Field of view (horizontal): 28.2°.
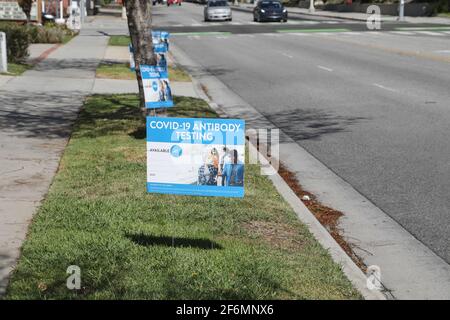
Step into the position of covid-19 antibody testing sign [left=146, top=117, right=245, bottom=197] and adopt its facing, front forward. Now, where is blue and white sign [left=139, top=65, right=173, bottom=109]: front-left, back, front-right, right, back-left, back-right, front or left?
back

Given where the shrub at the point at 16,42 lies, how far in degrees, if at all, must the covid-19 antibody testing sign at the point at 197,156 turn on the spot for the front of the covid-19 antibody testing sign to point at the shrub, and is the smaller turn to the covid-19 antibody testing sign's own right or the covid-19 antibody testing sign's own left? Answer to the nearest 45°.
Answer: approximately 180°

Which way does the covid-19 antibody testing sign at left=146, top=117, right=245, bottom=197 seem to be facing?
toward the camera
